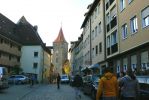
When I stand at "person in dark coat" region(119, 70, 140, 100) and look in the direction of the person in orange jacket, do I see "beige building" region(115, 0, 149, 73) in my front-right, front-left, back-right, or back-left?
back-right

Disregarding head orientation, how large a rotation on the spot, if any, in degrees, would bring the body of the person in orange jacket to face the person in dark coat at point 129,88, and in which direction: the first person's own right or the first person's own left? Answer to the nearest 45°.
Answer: approximately 45° to the first person's own right

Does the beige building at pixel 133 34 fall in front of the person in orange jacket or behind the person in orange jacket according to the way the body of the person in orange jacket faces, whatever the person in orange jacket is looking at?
in front

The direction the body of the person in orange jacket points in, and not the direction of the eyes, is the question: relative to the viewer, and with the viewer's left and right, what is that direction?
facing away from the viewer

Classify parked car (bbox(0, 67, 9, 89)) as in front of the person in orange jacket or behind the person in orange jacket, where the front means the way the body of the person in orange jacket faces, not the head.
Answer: in front

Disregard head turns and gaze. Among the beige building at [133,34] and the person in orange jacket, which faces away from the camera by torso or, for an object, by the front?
the person in orange jacket

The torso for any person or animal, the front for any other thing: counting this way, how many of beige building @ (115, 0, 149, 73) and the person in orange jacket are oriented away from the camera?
1

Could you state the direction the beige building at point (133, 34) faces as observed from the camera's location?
facing the viewer and to the left of the viewer

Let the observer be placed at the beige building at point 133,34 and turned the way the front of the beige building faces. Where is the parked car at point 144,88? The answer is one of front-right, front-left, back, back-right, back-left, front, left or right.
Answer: front-left

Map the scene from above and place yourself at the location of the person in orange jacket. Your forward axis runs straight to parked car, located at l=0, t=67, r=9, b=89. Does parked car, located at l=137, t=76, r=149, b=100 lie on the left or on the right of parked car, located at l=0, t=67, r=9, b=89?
right
